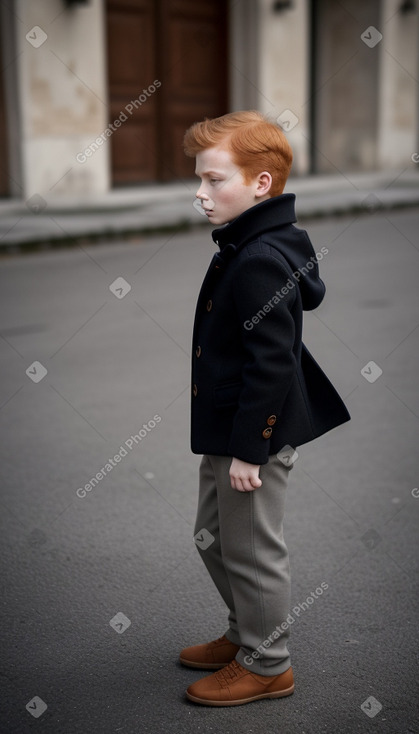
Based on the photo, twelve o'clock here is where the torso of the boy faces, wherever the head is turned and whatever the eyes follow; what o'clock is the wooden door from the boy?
The wooden door is roughly at 3 o'clock from the boy.

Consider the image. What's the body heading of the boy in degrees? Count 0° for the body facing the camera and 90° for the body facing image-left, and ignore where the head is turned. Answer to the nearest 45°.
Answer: approximately 90°

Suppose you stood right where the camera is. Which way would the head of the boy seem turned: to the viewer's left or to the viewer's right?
to the viewer's left
